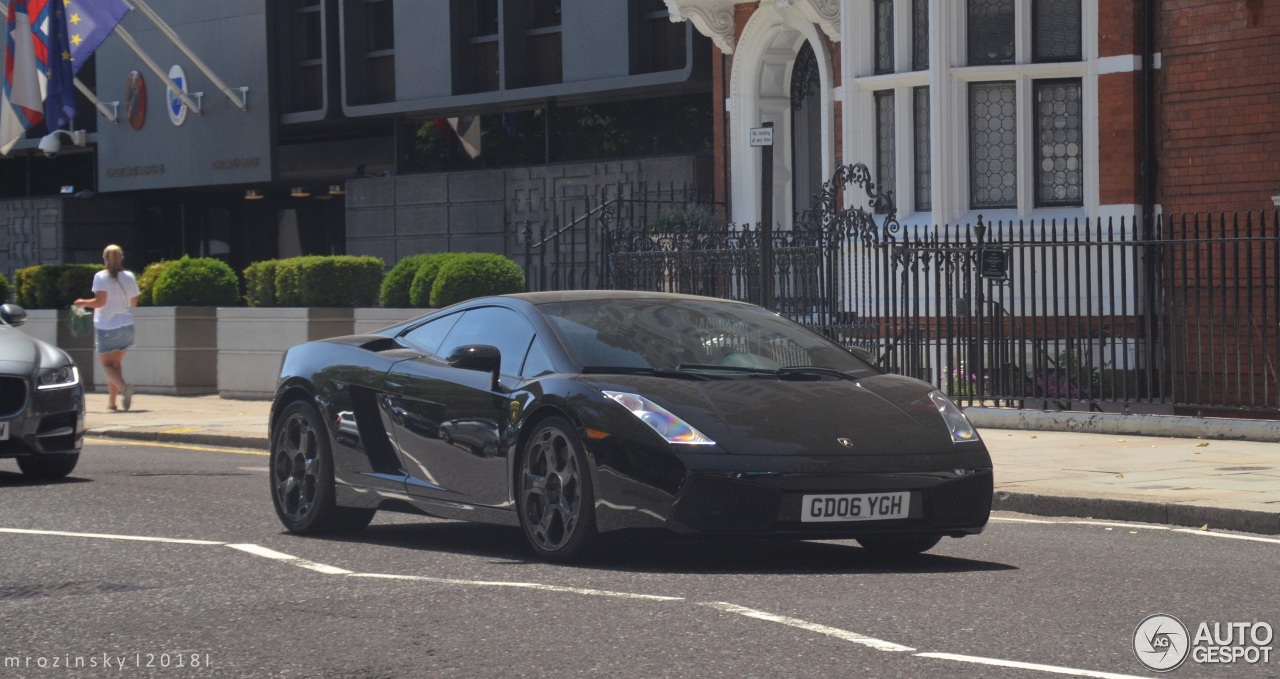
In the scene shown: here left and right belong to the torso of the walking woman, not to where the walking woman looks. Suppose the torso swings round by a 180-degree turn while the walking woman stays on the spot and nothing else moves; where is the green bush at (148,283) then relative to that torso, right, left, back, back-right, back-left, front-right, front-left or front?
back-left

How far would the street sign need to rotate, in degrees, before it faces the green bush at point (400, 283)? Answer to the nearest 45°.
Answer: approximately 135° to its right

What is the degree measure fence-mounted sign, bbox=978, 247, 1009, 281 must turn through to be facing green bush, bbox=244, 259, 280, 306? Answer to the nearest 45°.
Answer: approximately 135° to its right

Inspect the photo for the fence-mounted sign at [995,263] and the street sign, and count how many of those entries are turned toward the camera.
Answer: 2

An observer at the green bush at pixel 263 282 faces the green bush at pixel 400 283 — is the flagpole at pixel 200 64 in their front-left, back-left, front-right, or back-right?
back-left

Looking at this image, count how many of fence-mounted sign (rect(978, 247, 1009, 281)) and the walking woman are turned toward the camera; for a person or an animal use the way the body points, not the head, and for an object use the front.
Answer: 1

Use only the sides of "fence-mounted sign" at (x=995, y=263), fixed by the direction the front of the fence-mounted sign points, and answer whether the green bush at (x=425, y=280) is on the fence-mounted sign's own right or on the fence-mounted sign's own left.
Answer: on the fence-mounted sign's own right

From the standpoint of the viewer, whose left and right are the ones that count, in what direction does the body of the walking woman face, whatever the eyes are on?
facing away from the viewer and to the left of the viewer

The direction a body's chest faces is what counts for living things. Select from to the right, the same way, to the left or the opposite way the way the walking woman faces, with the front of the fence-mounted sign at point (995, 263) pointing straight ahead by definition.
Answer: to the right

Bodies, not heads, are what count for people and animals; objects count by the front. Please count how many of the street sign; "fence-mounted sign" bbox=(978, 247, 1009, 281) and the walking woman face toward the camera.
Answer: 2

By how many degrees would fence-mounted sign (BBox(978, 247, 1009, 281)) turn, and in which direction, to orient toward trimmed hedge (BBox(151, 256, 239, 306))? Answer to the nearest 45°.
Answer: approximately 135° to its right

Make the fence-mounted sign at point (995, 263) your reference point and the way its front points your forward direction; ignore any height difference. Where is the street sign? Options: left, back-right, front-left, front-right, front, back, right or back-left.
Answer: front-right

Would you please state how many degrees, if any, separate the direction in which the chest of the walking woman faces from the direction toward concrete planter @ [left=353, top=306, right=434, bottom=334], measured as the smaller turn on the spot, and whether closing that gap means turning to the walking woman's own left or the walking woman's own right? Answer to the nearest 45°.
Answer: approximately 135° to the walking woman's own right
